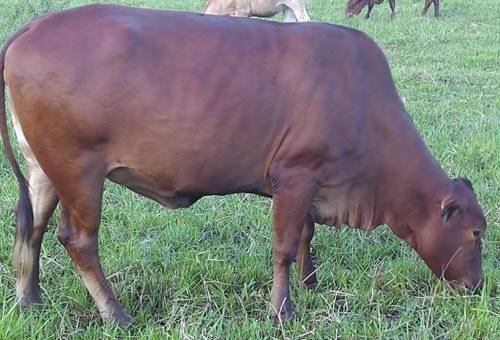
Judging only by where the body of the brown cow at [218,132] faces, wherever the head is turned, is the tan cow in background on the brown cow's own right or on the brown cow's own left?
on the brown cow's own left

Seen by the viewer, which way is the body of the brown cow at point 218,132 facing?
to the viewer's right
